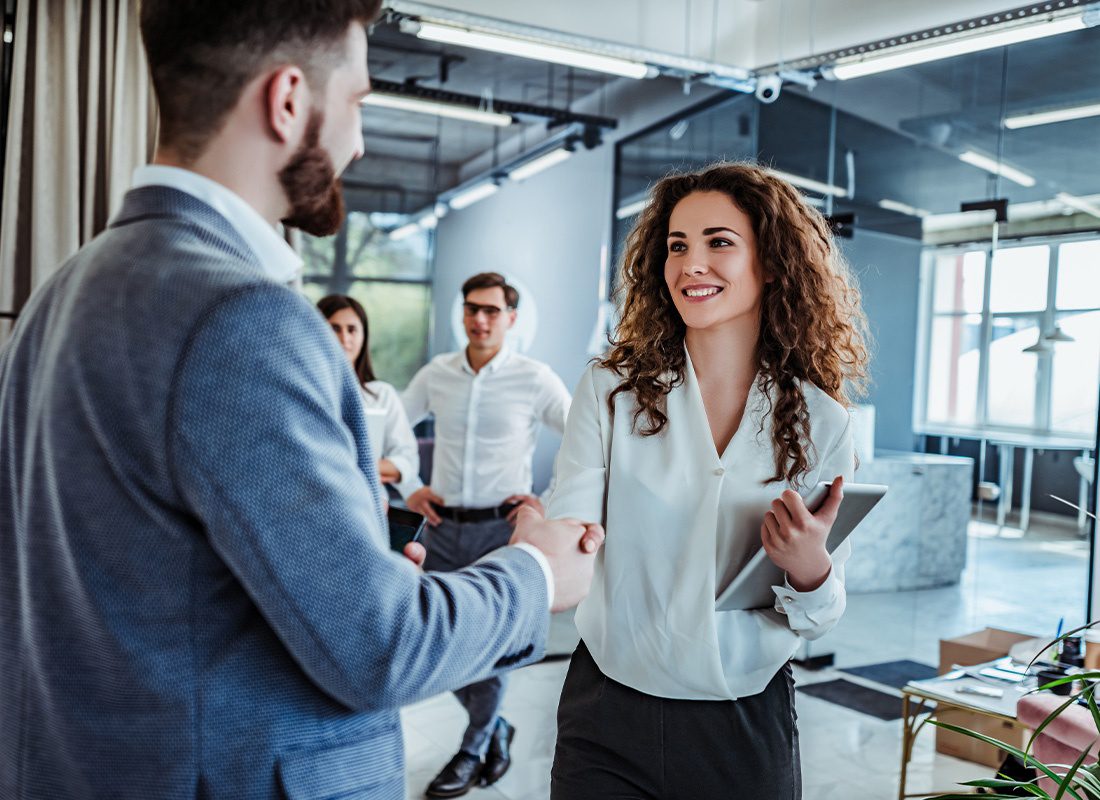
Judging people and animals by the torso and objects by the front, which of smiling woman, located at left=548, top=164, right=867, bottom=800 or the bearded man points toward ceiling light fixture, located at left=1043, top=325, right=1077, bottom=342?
the bearded man

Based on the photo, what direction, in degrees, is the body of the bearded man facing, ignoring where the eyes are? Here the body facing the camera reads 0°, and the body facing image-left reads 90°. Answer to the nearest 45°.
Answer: approximately 225°

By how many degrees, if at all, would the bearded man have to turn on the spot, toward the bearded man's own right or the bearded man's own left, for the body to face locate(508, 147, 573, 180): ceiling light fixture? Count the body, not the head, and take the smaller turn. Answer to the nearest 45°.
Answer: approximately 45° to the bearded man's own left

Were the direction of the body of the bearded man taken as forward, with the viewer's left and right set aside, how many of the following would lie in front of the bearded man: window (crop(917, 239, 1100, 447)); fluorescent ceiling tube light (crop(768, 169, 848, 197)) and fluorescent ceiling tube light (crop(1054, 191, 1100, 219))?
3

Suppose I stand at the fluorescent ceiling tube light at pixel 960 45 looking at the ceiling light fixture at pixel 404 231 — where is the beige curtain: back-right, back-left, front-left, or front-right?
front-left

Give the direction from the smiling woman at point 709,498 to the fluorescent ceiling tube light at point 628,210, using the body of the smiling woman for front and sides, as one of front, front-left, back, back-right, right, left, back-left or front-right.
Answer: back

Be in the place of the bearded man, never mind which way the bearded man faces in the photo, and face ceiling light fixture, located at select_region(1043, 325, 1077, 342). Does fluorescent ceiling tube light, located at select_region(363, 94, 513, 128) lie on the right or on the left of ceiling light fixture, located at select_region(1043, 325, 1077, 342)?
left

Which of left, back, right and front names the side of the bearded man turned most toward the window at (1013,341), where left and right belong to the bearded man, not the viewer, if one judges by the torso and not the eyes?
front

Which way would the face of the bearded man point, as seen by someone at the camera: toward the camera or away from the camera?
away from the camera

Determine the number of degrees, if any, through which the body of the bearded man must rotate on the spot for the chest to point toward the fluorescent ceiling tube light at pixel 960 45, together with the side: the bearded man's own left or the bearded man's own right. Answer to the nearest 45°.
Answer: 0° — they already face it

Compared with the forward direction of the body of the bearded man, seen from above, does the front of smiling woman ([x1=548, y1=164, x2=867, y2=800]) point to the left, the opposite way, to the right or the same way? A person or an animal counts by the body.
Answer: the opposite way

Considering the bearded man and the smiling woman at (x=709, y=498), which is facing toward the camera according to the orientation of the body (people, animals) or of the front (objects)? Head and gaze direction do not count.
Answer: the smiling woman

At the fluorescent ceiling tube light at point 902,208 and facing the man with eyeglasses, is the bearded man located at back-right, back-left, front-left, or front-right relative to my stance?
front-left

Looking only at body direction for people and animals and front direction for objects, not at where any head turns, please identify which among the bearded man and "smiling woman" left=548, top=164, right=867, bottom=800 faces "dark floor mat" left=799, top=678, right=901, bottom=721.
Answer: the bearded man

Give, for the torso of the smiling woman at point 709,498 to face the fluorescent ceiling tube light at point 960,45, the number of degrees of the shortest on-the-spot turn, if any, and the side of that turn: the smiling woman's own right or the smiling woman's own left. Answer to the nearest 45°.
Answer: approximately 180°

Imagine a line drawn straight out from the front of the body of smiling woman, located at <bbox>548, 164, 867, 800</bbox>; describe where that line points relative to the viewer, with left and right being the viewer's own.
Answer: facing the viewer

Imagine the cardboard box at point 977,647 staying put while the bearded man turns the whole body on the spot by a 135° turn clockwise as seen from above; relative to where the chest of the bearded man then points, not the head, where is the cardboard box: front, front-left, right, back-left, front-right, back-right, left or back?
back-left

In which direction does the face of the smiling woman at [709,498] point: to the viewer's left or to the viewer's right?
to the viewer's left
